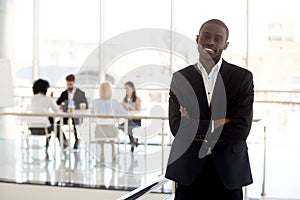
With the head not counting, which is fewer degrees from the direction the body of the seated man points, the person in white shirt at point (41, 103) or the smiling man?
the smiling man

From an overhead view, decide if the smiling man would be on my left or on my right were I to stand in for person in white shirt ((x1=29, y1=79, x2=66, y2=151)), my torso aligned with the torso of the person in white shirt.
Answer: on my right

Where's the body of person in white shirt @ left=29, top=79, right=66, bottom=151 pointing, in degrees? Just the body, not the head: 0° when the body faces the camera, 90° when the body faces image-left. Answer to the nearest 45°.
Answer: approximately 225°

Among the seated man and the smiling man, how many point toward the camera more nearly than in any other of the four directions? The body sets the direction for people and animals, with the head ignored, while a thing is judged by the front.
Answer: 2

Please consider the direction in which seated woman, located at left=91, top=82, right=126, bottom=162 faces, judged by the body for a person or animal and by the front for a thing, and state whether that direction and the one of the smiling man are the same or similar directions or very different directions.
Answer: very different directions

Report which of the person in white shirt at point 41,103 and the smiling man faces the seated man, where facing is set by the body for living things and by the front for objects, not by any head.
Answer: the person in white shirt

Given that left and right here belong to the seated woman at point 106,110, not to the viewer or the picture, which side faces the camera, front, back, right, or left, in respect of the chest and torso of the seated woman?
back

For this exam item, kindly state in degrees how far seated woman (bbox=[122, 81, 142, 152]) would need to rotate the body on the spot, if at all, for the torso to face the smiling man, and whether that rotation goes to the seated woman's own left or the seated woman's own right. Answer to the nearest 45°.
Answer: approximately 45° to the seated woman's own left

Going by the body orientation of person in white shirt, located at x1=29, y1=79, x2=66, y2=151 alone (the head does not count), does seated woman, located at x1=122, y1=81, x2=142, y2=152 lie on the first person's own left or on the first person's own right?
on the first person's own right

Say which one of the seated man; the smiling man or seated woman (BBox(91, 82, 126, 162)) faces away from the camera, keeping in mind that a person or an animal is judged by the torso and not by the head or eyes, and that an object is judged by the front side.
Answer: the seated woman
